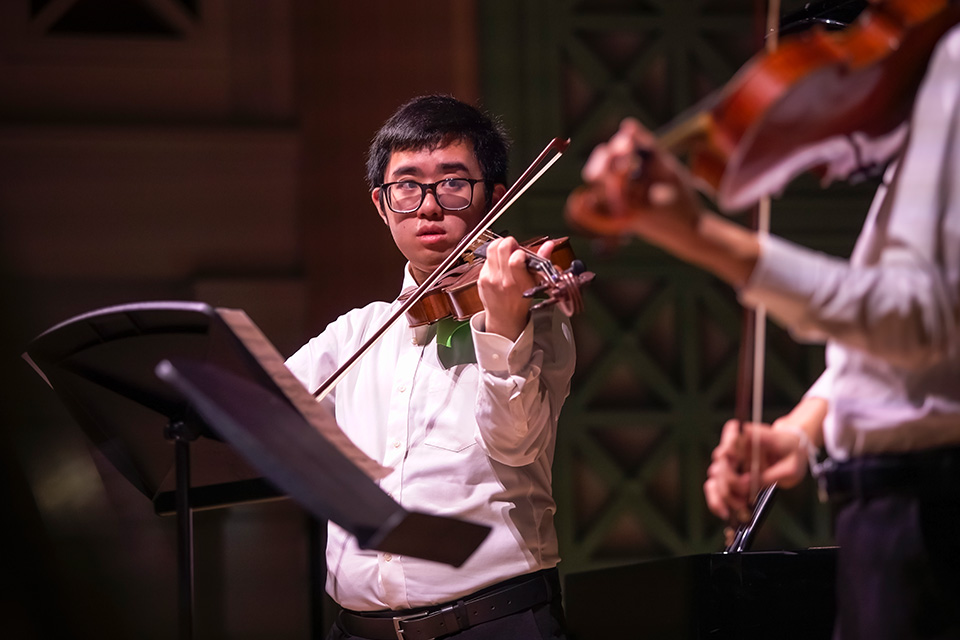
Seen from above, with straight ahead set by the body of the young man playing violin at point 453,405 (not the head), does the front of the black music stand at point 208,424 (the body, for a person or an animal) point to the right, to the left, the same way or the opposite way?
the opposite way

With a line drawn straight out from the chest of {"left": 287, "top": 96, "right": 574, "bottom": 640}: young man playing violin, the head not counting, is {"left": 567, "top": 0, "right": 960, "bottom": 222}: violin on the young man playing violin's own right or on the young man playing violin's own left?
on the young man playing violin's own left

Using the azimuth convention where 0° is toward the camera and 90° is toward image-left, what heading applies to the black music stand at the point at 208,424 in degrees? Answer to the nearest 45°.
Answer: approximately 225°

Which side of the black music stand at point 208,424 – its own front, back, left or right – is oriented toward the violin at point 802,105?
right

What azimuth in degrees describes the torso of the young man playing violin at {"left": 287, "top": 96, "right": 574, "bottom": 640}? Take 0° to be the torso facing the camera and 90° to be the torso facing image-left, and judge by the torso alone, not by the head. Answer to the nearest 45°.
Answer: approximately 45°
